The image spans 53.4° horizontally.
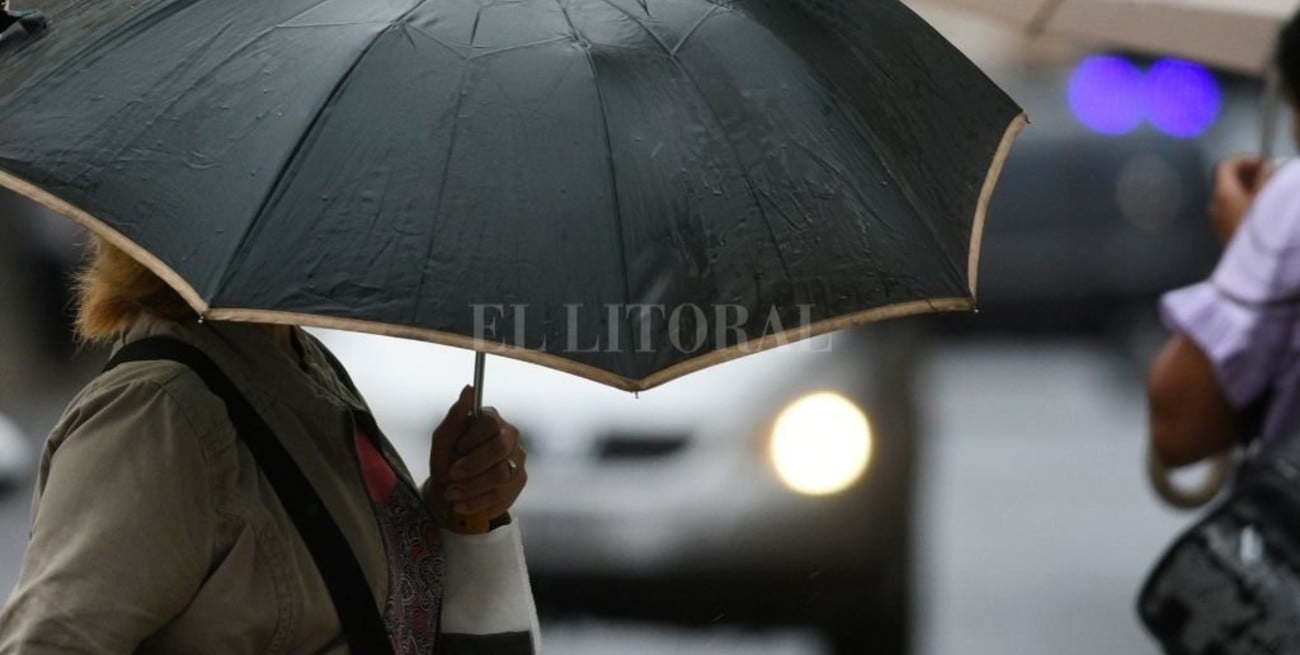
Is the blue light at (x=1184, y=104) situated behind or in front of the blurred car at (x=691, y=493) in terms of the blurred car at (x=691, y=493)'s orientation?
behind

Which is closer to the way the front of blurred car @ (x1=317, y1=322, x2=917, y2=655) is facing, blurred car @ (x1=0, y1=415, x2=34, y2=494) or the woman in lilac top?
the woman in lilac top

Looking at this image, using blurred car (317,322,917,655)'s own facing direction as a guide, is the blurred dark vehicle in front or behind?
behind

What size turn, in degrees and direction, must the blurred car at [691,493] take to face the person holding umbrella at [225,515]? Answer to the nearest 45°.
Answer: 0° — it already faces them

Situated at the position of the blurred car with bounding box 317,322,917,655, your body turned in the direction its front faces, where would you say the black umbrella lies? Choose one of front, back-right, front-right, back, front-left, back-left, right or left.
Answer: front

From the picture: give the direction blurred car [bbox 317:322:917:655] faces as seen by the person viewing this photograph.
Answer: facing the viewer

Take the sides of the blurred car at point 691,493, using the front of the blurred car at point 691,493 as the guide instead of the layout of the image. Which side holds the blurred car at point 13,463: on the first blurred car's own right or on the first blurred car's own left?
on the first blurred car's own right

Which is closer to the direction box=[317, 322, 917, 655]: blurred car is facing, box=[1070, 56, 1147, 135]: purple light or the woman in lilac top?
the woman in lilac top
